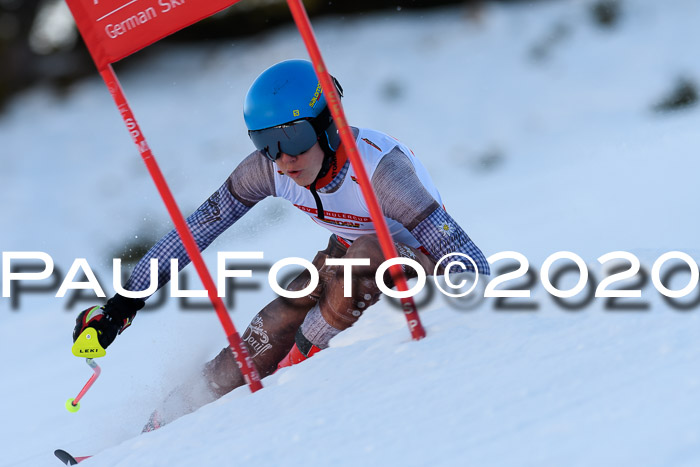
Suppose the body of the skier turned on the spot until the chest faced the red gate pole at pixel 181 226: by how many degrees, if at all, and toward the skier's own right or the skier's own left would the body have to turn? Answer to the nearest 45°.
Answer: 0° — they already face it

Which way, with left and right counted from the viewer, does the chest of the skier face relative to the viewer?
facing the viewer and to the left of the viewer

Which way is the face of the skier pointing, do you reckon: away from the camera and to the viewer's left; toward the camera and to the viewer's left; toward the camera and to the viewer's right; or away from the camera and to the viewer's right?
toward the camera and to the viewer's left

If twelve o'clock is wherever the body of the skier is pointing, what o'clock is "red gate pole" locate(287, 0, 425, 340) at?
The red gate pole is roughly at 10 o'clock from the skier.
